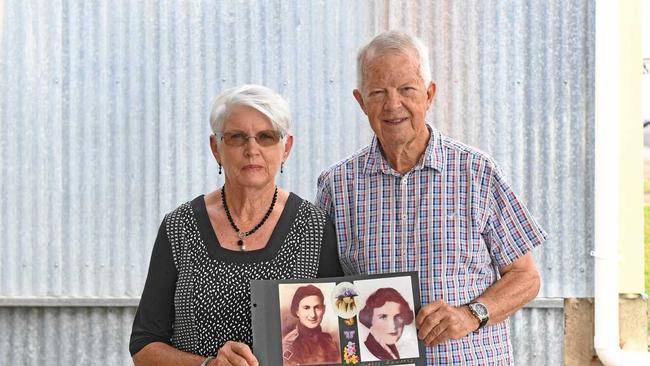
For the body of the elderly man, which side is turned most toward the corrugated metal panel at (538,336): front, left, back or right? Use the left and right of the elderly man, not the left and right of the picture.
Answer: back

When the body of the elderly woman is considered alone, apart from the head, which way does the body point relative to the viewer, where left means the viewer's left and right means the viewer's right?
facing the viewer

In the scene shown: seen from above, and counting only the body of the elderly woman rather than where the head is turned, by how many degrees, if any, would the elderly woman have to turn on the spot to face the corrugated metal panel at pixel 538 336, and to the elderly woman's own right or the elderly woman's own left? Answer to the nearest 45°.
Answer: approximately 135° to the elderly woman's own left

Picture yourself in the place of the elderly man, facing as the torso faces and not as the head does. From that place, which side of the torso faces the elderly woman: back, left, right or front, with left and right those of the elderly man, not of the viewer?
right

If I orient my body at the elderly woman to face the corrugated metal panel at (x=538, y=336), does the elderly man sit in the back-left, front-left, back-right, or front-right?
front-right

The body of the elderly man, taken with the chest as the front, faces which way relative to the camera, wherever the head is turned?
toward the camera

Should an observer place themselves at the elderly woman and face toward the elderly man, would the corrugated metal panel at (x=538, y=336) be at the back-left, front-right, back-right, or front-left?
front-left

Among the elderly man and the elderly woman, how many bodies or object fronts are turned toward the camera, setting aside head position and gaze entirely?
2

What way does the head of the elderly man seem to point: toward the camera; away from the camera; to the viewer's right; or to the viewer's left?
toward the camera

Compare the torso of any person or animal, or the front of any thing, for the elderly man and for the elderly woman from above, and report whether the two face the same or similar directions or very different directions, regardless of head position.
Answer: same or similar directions

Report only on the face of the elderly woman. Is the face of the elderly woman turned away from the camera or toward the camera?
toward the camera

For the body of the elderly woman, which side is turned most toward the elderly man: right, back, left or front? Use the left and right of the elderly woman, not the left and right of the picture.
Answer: left

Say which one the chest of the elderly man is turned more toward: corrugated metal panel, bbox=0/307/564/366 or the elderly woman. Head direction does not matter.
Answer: the elderly woman
